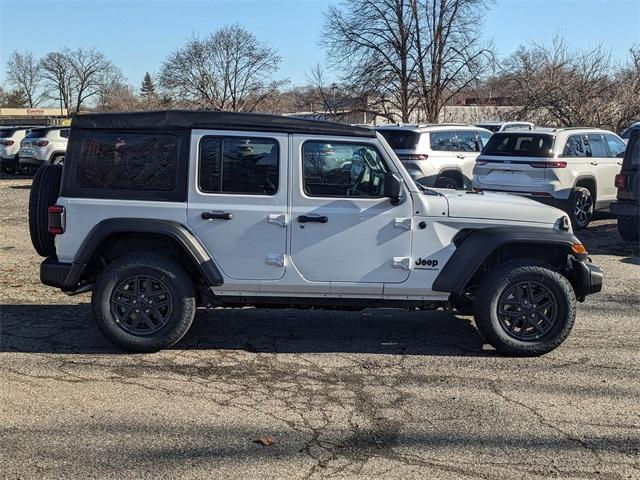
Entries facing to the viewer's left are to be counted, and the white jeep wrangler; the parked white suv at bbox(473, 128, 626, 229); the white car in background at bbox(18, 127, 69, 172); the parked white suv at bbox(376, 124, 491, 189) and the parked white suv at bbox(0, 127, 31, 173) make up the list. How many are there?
0

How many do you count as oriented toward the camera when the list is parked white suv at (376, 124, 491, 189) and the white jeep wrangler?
0

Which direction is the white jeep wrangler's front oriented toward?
to the viewer's right

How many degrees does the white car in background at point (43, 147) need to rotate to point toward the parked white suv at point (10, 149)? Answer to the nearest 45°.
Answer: approximately 45° to its left

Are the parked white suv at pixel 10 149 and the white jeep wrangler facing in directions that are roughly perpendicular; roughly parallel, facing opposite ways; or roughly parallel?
roughly perpendicular

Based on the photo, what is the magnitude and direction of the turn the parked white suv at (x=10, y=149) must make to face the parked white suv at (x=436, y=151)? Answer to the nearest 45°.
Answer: approximately 90° to its right

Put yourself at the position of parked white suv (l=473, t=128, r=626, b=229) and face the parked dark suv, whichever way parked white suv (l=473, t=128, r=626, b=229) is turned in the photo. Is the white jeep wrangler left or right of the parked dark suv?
right

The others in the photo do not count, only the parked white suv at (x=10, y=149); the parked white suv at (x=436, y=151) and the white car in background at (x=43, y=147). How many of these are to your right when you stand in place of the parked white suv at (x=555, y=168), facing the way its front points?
0

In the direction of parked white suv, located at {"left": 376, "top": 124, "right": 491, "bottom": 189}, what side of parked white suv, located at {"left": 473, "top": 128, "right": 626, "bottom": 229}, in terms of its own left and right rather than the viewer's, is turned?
left

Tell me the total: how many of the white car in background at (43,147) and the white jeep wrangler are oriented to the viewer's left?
0

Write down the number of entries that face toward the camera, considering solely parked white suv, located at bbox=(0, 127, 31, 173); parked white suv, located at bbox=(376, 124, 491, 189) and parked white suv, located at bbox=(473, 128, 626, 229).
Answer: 0

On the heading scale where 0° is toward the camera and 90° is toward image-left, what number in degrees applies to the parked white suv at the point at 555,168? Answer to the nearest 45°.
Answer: approximately 225°

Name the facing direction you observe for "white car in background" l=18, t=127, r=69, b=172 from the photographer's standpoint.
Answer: facing away from the viewer and to the right of the viewer

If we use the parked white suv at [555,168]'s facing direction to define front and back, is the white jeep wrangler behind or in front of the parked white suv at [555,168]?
behind

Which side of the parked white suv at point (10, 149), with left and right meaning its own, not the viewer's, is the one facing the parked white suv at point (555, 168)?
right

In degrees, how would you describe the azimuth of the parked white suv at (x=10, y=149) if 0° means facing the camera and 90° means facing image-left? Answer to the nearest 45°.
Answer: approximately 225°

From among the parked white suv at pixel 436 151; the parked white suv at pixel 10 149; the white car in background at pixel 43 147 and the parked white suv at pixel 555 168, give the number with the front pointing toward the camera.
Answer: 0

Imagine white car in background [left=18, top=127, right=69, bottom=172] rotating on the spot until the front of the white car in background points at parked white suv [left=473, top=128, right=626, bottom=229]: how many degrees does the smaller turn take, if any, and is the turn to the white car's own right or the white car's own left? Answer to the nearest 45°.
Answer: approximately 90° to the white car's own right

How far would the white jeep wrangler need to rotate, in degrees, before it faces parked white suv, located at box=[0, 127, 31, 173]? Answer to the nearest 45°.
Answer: approximately 135° to its left
